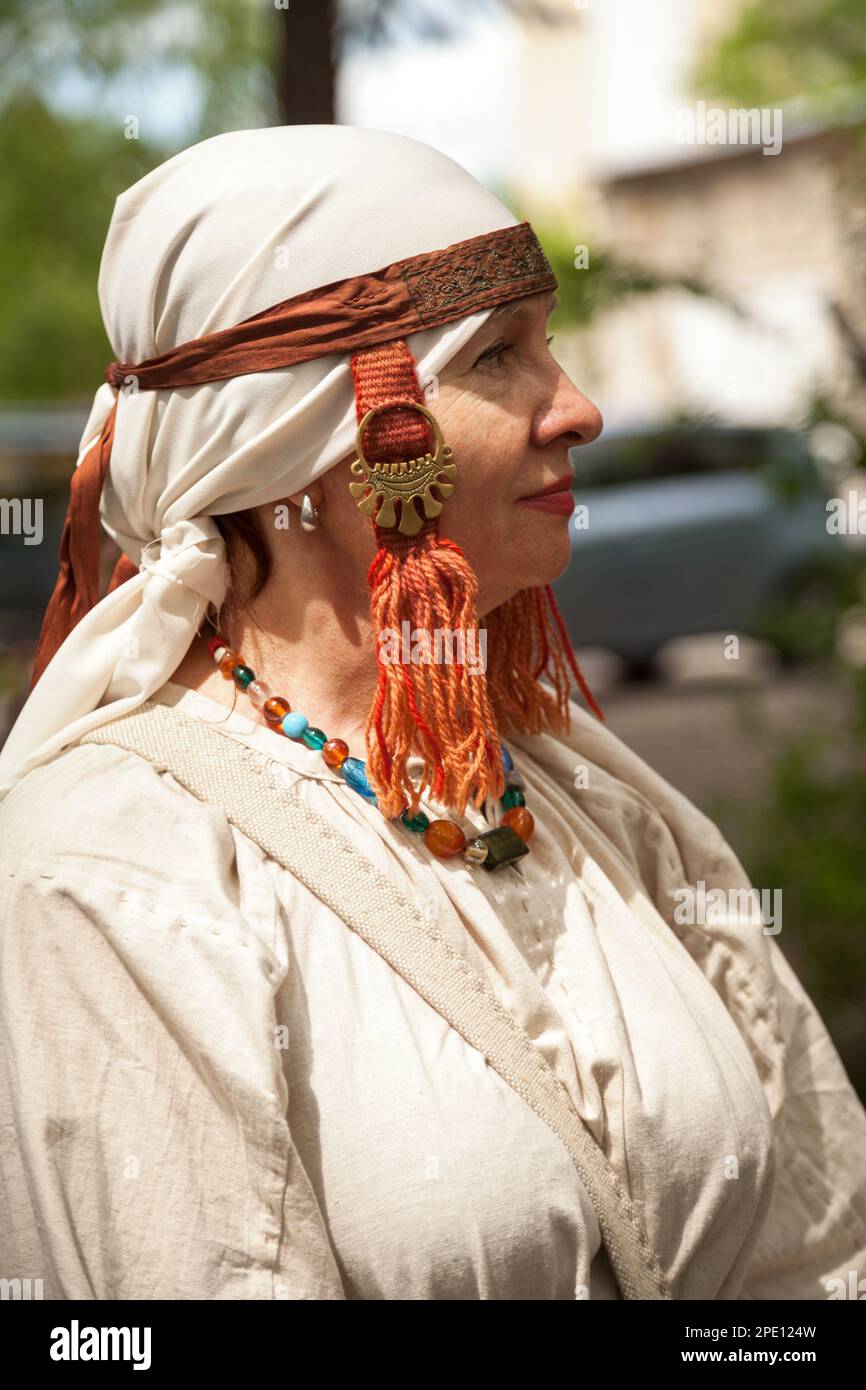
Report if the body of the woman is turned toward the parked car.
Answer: no

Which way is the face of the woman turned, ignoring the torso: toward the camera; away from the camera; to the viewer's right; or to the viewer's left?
to the viewer's right

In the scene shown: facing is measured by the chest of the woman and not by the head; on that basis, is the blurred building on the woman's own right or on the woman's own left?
on the woman's own left

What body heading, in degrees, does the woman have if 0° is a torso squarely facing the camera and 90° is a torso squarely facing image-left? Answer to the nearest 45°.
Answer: approximately 315°
